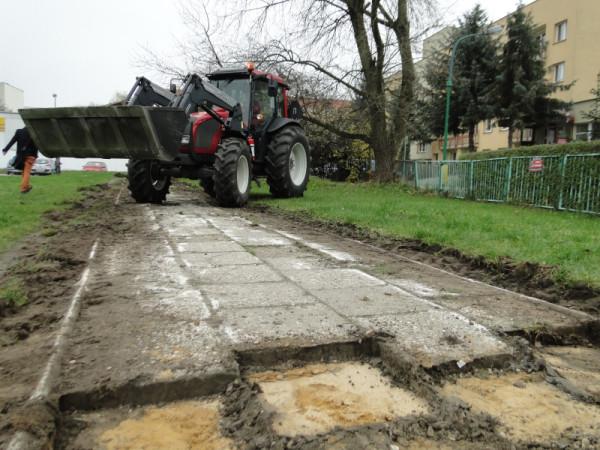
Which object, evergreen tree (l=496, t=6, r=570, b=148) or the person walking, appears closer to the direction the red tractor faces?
the person walking

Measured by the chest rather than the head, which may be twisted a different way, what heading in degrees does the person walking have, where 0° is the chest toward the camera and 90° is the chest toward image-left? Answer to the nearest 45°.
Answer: approximately 90°

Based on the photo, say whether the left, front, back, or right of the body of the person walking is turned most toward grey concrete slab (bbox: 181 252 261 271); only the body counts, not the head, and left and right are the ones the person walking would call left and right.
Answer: left

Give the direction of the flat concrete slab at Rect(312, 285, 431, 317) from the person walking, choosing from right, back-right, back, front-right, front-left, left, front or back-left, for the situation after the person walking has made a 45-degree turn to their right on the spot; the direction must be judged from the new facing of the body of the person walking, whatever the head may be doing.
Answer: back-left

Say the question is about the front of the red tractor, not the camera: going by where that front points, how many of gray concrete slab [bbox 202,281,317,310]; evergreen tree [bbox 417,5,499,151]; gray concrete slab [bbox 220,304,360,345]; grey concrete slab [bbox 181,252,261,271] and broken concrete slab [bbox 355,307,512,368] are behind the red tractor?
1

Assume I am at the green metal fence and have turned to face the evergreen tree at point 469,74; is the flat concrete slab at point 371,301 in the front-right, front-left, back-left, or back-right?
back-left

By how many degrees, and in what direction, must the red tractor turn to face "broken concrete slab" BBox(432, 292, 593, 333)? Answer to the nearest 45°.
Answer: approximately 45° to its left

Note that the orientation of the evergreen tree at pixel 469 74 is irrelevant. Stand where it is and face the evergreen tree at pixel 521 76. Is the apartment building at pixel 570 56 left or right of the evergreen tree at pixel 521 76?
left

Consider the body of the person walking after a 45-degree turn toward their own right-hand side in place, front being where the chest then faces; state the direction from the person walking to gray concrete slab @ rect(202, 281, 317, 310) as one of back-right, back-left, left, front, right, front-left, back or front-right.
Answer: back-left

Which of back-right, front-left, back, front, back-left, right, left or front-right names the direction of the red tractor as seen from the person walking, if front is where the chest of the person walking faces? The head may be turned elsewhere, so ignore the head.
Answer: back-left

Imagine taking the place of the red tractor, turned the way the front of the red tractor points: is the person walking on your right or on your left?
on your right

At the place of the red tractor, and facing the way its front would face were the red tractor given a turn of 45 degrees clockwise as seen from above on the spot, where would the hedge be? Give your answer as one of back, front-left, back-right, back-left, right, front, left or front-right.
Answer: back

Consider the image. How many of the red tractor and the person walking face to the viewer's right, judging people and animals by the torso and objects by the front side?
0
